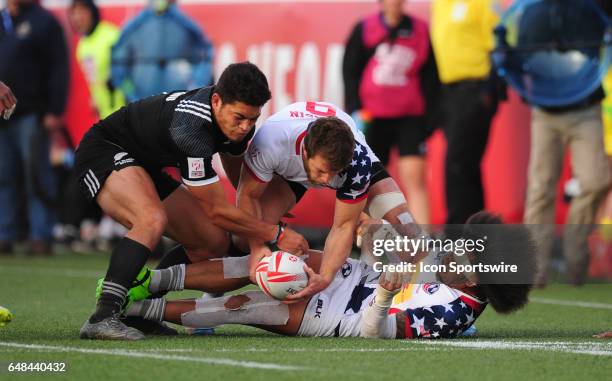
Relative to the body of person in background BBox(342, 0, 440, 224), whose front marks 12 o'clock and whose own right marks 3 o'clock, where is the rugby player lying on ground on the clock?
The rugby player lying on ground is roughly at 12 o'clock from the person in background.

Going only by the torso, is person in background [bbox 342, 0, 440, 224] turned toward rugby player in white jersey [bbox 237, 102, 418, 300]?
yes

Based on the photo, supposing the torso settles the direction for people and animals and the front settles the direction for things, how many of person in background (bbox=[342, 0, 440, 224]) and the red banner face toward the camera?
2

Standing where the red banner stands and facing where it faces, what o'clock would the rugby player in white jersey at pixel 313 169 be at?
The rugby player in white jersey is roughly at 12 o'clock from the red banner.

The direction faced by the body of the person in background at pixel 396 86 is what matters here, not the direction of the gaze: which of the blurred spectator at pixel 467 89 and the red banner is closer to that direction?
the blurred spectator

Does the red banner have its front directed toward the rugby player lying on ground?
yes

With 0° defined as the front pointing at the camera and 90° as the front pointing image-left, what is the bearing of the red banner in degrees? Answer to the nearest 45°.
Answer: approximately 0°

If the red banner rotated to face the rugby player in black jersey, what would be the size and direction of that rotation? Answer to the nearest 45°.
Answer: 0° — it already faces them

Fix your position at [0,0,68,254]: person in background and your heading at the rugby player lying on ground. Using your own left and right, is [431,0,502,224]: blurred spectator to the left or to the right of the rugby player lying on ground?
left

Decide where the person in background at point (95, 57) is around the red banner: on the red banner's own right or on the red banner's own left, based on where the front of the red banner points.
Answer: on the red banner's own right
